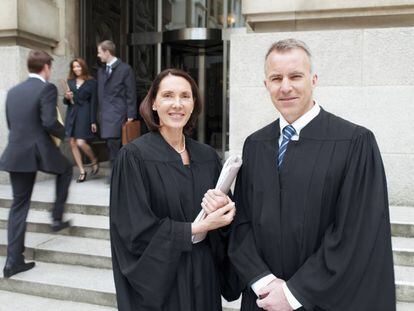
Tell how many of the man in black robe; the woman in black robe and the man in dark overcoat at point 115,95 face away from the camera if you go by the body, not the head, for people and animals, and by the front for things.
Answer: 0

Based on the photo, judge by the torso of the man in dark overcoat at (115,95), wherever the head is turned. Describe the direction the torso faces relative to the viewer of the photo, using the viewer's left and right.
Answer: facing the viewer and to the left of the viewer

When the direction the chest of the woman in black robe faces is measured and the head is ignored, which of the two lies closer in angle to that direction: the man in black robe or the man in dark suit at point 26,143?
the man in black robe

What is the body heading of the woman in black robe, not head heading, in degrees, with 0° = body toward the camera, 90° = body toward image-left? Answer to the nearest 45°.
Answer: approximately 315°

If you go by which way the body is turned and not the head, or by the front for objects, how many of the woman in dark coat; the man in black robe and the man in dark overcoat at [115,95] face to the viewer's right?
0

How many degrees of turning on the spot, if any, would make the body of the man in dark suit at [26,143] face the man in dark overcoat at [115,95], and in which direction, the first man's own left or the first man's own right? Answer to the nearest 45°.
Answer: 0° — they already face them

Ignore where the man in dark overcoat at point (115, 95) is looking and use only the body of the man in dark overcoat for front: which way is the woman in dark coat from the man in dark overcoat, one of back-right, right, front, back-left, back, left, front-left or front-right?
right

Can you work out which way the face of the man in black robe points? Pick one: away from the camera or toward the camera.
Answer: toward the camera

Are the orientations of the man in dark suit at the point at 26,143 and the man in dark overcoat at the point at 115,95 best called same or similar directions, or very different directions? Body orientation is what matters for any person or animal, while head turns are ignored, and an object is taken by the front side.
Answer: very different directions

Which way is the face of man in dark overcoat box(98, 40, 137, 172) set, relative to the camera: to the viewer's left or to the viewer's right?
to the viewer's left

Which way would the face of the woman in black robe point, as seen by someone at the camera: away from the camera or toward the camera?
toward the camera
